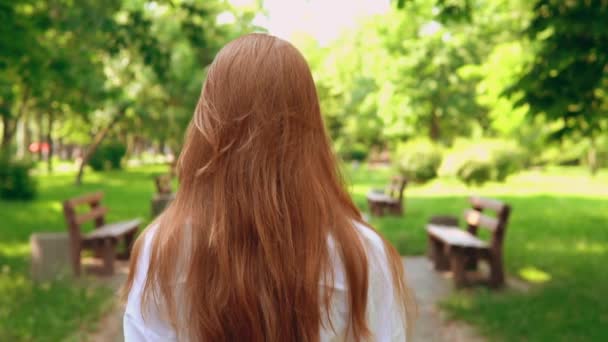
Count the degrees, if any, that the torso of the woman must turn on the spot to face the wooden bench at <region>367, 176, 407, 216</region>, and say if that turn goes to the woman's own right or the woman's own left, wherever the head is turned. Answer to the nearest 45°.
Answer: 0° — they already face it

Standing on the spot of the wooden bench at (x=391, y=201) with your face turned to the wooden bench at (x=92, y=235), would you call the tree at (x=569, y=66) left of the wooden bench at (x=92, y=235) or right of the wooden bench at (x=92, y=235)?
left

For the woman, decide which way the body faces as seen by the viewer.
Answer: away from the camera

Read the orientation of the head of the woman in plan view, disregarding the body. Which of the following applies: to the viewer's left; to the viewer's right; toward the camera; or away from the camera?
away from the camera
